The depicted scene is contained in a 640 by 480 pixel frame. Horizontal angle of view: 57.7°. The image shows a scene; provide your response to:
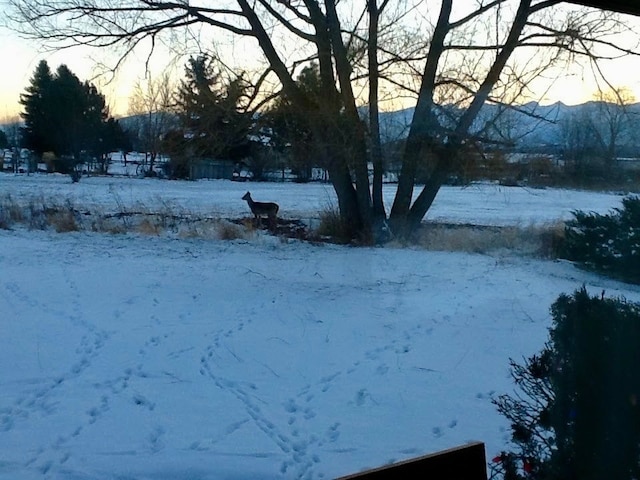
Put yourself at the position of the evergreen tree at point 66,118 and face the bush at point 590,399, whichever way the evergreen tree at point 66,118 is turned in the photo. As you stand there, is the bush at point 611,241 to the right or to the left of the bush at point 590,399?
left

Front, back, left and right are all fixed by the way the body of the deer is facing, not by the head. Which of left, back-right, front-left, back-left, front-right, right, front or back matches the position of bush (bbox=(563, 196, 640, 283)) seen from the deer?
back-left

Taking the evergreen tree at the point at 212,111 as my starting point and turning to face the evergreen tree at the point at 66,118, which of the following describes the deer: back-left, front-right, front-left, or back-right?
back-left

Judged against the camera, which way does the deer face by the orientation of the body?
to the viewer's left

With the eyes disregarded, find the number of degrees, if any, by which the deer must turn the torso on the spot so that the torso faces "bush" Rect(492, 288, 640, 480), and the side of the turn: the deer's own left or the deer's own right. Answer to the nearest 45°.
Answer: approximately 90° to the deer's own left
